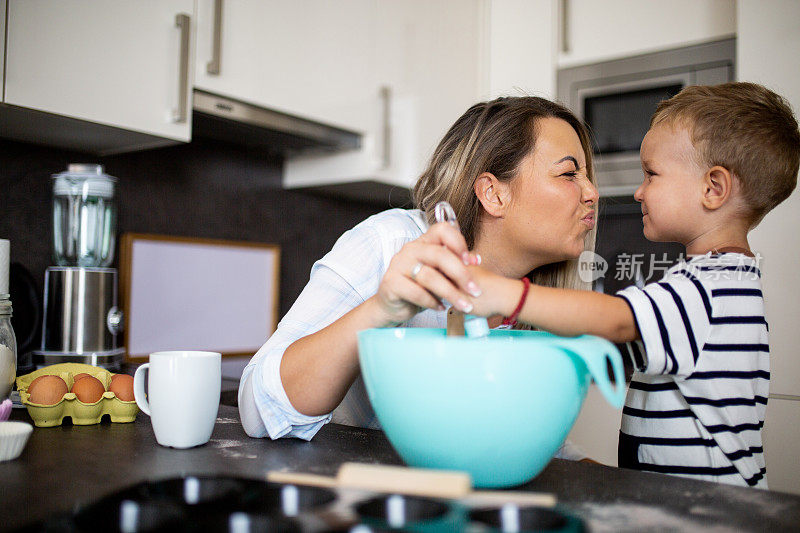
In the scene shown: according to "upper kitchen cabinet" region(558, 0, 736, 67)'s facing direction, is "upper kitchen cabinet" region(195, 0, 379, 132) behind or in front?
in front

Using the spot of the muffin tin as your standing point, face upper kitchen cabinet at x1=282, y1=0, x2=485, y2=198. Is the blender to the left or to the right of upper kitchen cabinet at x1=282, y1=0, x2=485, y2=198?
left

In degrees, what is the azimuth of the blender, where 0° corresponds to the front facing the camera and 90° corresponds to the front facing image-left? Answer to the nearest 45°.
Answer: approximately 315°

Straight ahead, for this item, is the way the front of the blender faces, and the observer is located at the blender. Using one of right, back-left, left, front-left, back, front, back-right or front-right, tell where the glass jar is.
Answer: front-right

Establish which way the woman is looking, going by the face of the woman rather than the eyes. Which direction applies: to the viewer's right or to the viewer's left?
to the viewer's right

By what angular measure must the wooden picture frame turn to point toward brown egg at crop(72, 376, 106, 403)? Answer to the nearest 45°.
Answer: approximately 45° to its right

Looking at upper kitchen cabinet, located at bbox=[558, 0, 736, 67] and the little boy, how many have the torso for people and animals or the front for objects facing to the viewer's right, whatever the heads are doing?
0

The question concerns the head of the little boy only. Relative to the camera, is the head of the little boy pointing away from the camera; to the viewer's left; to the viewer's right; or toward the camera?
to the viewer's left

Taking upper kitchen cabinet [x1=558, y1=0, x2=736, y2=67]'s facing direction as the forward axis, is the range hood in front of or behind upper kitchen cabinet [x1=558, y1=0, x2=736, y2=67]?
in front

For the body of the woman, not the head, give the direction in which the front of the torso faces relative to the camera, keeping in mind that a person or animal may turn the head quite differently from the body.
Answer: to the viewer's right
